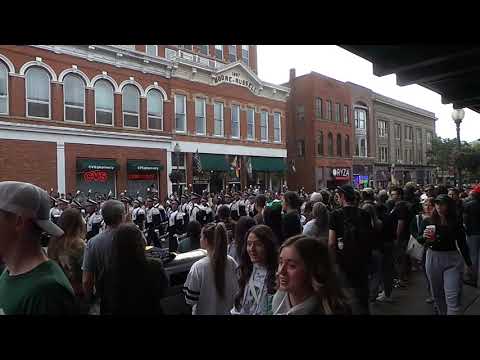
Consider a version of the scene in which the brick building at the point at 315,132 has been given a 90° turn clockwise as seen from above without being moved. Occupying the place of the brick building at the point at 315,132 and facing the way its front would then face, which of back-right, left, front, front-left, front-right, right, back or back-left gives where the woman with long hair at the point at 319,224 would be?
front-left

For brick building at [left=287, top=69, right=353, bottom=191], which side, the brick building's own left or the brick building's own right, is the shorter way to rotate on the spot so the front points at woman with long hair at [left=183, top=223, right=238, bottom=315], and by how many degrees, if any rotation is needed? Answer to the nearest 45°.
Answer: approximately 45° to the brick building's own right

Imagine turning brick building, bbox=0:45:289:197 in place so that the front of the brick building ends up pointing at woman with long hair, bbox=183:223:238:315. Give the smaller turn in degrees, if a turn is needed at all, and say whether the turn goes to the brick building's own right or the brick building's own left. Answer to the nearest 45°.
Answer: approximately 45° to the brick building's own right

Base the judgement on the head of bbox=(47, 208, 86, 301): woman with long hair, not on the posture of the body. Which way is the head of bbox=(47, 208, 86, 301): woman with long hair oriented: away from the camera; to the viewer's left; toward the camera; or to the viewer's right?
away from the camera

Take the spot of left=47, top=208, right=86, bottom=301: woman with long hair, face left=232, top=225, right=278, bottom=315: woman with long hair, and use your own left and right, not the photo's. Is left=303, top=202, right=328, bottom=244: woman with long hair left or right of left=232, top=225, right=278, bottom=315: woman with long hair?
left

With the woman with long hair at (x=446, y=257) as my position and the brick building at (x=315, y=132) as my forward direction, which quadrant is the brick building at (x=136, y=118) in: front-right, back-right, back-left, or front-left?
front-left

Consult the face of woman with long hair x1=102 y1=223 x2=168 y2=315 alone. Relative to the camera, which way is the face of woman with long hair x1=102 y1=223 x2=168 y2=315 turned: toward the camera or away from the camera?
away from the camera

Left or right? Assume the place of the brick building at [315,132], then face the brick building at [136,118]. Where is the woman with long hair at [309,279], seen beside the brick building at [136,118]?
left

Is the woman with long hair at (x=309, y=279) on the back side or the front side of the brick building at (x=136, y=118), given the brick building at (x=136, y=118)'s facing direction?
on the front side

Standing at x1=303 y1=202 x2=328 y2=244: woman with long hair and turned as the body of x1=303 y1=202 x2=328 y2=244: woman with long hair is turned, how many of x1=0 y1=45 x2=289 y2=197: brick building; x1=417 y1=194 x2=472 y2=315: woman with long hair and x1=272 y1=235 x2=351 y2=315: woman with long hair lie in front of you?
1

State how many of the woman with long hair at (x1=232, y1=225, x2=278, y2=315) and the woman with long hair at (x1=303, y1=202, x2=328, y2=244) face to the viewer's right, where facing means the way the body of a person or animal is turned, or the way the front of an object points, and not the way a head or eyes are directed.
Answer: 0

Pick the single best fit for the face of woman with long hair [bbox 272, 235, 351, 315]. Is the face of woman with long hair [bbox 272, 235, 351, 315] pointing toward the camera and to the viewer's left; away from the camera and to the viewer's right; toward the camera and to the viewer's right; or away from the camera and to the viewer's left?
toward the camera and to the viewer's left

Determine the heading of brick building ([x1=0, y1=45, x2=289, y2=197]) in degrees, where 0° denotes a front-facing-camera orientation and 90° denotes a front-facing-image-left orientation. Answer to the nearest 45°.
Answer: approximately 315°

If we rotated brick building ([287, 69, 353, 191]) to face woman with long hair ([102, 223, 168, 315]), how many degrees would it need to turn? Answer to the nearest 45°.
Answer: approximately 45° to its right

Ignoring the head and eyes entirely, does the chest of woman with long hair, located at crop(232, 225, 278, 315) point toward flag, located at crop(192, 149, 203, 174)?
no

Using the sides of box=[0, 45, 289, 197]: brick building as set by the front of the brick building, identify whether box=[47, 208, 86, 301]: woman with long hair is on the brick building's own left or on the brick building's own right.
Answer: on the brick building's own right

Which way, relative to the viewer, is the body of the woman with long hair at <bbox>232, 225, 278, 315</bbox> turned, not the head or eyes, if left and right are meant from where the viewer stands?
facing the viewer and to the left of the viewer
